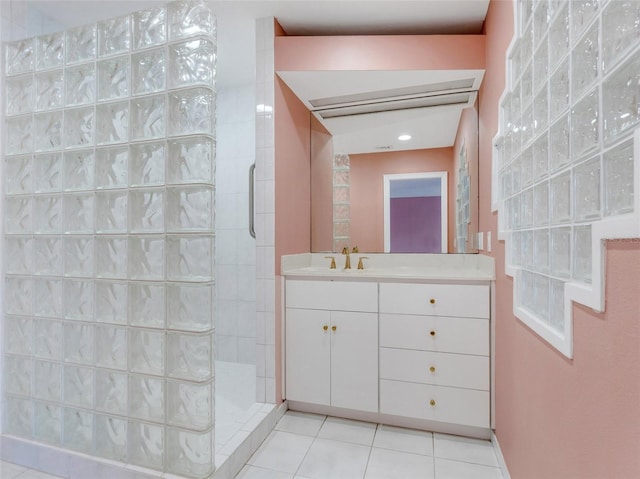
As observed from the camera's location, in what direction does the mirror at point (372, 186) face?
facing the viewer

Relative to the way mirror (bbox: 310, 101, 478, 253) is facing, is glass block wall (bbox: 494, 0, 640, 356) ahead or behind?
ahead

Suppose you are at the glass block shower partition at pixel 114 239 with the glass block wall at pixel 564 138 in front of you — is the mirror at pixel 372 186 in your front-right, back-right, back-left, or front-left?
front-left

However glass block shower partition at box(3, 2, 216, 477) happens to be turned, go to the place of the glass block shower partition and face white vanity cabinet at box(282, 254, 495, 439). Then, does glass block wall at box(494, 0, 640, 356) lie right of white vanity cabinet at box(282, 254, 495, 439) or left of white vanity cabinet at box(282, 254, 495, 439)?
right

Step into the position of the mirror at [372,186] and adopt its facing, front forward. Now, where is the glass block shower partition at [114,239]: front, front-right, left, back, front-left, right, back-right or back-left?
front-right
